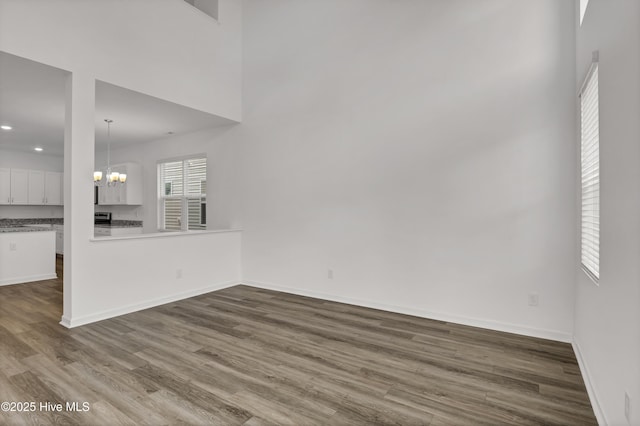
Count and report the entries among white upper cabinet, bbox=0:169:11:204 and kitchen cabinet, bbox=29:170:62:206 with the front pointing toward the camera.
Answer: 2

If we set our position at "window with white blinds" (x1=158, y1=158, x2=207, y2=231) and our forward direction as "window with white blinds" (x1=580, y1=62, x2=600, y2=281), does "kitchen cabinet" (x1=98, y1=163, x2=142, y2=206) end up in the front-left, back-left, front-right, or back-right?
back-right

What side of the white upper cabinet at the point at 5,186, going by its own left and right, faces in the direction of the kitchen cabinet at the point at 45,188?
left

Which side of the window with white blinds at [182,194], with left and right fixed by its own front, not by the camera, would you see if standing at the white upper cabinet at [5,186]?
right

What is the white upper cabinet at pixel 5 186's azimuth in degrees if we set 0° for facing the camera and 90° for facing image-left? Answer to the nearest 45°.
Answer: approximately 0°

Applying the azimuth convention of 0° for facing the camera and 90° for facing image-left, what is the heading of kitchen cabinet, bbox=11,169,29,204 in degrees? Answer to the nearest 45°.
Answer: approximately 0°

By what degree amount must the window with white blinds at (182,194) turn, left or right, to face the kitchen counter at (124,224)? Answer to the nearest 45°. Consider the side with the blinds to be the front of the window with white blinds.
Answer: approximately 90° to its right

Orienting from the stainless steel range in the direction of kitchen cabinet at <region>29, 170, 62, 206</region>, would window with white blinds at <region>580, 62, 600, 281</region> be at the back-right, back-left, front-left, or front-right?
back-left
